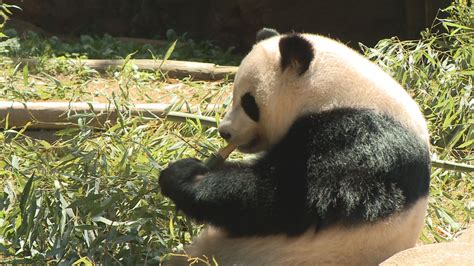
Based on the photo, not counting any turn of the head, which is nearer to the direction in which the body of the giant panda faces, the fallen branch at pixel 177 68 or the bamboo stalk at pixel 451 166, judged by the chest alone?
the fallen branch

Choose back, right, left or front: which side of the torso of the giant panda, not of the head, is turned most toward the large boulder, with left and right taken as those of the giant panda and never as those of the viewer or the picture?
back

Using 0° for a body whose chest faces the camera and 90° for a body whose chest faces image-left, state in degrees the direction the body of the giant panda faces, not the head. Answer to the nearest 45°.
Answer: approximately 90°

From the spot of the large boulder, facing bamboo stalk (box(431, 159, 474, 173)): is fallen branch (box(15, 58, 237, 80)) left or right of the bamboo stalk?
left

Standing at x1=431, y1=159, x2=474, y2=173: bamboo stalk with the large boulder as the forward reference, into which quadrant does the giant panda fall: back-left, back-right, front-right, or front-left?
front-right

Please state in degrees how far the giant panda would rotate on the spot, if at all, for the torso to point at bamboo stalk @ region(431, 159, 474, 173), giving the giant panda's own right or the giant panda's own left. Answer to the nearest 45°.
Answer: approximately 135° to the giant panda's own right

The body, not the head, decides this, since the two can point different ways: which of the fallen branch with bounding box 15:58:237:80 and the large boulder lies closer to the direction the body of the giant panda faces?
the fallen branch
